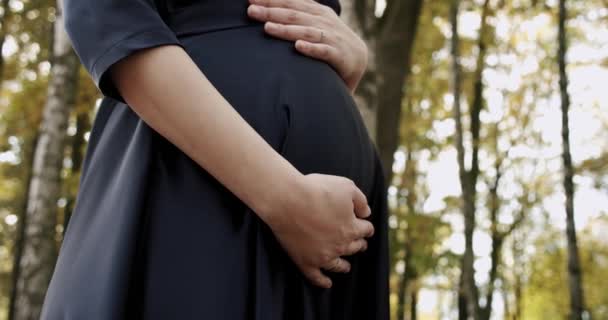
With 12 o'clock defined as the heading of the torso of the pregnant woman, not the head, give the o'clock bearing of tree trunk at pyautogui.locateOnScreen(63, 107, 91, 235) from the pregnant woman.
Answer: The tree trunk is roughly at 7 o'clock from the pregnant woman.

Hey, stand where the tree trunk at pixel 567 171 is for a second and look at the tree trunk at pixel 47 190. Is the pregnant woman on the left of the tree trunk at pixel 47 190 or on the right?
left

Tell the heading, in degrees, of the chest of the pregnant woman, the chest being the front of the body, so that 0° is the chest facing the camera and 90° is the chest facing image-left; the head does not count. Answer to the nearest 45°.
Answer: approximately 315°

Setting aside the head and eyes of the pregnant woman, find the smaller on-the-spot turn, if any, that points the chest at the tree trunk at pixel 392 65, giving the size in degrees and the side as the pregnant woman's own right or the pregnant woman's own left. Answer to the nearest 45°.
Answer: approximately 135° to the pregnant woman's own left

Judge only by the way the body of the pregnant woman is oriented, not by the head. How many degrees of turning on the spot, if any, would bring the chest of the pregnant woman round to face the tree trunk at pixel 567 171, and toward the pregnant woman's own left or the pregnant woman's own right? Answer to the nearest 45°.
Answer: approximately 90° to the pregnant woman's own left

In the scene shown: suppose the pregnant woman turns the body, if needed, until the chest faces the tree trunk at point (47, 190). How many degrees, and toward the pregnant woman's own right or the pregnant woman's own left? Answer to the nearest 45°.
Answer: approximately 135° to the pregnant woman's own left

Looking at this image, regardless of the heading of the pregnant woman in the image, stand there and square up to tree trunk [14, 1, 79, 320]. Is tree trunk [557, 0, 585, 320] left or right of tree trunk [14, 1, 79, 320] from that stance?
right
